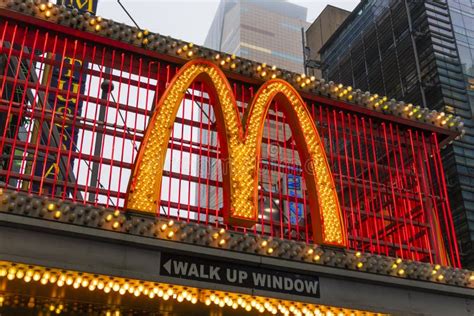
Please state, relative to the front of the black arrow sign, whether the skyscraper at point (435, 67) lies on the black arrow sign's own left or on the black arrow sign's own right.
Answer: on the black arrow sign's own left

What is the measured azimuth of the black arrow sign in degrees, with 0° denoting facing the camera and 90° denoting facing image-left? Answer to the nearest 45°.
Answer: approximately 315°

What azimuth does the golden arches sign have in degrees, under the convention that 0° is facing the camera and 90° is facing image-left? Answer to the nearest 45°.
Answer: approximately 315°

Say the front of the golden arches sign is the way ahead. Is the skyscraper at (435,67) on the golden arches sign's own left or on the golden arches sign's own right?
on the golden arches sign's own left
